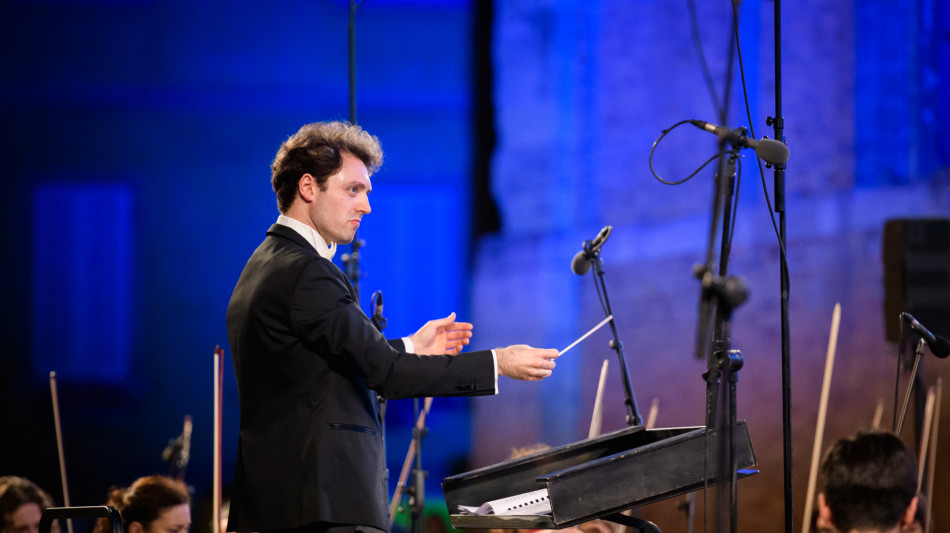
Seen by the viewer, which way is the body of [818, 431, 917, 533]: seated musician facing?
away from the camera

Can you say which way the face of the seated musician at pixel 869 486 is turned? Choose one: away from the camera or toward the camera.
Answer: away from the camera

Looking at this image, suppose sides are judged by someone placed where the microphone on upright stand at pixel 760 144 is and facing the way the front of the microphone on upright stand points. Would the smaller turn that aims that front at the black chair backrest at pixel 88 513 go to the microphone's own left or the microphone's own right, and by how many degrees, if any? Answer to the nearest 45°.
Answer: approximately 180°

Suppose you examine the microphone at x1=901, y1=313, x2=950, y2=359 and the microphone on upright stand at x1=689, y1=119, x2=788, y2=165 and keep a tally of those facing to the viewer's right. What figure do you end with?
2

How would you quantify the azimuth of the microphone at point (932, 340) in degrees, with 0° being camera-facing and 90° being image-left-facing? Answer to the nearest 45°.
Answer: approximately 270°

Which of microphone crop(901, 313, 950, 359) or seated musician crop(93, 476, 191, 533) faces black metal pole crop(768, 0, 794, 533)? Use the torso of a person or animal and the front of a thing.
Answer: the seated musician

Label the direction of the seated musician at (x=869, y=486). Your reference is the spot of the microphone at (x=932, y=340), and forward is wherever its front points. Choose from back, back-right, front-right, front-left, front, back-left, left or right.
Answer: right

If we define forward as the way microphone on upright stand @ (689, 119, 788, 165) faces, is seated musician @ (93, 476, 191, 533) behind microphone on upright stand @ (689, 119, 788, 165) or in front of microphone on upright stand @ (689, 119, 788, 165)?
behind

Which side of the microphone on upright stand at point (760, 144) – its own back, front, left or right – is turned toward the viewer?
right

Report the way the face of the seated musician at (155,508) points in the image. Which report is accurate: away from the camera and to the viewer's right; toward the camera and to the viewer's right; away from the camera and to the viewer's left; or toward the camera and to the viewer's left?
toward the camera and to the viewer's right

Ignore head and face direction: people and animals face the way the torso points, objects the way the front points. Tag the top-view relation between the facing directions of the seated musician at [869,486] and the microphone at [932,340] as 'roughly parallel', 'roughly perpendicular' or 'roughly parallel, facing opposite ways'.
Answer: roughly perpendicular

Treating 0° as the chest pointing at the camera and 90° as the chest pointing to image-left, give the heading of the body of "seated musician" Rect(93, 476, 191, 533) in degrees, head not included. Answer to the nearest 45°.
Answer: approximately 315°
